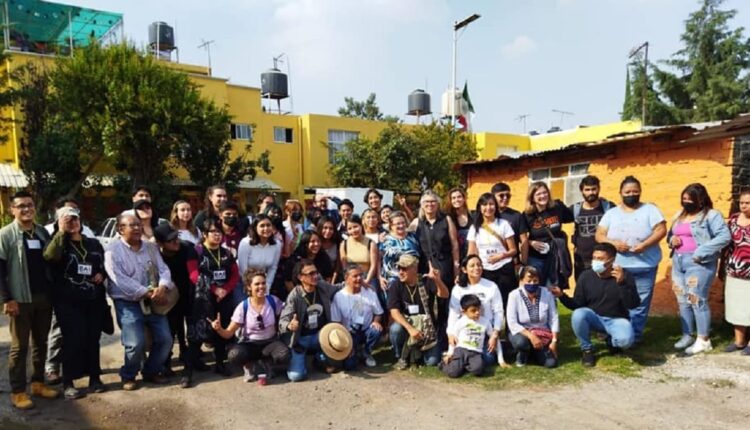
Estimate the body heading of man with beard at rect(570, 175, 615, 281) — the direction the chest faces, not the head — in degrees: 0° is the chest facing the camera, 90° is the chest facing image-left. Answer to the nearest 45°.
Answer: approximately 0°

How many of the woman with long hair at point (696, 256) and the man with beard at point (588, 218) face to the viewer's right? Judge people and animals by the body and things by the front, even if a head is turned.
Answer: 0

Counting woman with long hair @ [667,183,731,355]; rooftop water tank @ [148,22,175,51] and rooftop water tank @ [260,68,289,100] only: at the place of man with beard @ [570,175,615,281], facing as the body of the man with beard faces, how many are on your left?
1

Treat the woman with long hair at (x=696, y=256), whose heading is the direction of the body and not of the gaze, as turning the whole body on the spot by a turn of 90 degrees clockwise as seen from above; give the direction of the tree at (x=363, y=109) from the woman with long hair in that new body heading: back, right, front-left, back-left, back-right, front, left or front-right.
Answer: front

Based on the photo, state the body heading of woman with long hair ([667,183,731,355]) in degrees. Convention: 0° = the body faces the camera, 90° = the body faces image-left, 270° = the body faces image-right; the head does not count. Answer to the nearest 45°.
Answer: approximately 45°

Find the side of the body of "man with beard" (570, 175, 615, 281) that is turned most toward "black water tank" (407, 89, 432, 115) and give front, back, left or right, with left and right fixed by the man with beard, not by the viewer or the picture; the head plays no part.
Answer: back

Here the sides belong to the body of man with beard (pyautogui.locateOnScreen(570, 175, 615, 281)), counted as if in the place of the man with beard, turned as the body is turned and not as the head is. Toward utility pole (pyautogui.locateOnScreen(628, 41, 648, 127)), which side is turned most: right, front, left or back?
back

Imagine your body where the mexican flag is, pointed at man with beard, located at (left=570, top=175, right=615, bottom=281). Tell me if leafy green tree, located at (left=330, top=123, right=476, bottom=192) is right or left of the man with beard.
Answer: right

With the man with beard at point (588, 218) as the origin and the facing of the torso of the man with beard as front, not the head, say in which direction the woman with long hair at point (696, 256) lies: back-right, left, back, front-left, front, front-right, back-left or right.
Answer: left

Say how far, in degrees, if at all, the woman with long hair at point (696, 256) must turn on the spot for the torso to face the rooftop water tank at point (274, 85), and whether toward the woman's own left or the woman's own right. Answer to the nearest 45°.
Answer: approximately 90° to the woman's own right
